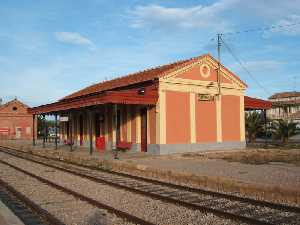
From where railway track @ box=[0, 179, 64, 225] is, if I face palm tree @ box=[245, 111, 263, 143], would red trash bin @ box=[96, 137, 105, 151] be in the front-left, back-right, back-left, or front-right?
front-left

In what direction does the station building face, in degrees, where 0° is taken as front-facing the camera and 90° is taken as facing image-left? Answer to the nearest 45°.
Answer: approximately 45°

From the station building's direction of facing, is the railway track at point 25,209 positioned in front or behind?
in front

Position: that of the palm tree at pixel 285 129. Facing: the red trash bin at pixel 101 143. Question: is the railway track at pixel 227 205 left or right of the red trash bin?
left

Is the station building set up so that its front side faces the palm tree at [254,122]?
no

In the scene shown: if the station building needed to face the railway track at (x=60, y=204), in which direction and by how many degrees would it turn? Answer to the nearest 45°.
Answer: approximately 45° to its left

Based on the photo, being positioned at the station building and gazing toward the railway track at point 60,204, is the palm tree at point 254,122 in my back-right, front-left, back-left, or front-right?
back-left

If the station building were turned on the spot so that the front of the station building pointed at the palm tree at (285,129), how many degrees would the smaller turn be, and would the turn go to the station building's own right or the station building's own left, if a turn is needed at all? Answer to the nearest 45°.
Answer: approximately 180°

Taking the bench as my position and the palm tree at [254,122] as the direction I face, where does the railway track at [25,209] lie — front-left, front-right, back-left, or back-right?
back-right

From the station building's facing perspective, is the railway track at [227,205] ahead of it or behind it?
ahead

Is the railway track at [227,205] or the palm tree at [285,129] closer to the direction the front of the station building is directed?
the railway track
